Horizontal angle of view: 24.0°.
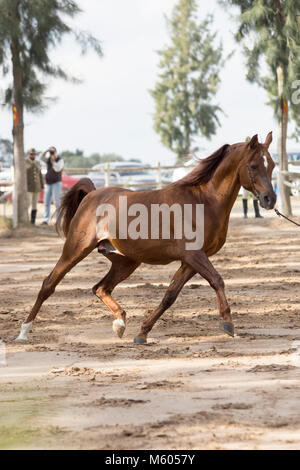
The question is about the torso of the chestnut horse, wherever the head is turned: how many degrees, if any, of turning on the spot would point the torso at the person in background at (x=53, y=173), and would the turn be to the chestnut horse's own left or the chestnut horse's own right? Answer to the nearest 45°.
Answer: approximately 90° to the chestnut horse's own left

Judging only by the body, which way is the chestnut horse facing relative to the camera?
to the viewer's right

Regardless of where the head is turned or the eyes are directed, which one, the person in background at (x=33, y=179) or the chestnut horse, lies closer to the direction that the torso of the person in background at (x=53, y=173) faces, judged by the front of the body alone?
the chestnut horse

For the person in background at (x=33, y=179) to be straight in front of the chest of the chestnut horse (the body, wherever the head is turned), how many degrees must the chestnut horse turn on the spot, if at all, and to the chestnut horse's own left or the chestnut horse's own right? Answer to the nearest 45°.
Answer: approximately 90° to the chestnut horse's own left

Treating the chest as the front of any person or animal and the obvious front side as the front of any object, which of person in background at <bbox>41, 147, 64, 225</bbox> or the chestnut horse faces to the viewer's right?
the chestnut horse

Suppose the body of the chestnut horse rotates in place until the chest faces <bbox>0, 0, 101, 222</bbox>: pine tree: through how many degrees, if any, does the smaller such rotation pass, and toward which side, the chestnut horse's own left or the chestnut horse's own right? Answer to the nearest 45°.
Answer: approximately 90° to the chestnut horse's own left

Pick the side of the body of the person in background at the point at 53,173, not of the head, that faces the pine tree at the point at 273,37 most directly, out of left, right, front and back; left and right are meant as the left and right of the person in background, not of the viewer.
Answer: left

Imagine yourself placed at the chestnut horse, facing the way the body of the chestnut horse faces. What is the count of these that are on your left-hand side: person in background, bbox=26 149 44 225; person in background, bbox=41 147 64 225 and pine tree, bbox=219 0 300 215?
3

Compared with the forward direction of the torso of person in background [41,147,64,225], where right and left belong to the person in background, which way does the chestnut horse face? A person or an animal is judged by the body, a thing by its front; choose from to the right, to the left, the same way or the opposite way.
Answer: to the left

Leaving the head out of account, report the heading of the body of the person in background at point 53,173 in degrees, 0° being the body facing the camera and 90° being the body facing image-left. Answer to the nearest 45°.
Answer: approximately 0°

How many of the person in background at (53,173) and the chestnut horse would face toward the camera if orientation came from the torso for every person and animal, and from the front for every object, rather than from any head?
1

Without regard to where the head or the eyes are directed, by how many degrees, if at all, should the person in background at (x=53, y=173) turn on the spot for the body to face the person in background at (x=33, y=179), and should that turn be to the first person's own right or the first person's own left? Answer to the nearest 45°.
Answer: approximately 135° to the first person's own right
